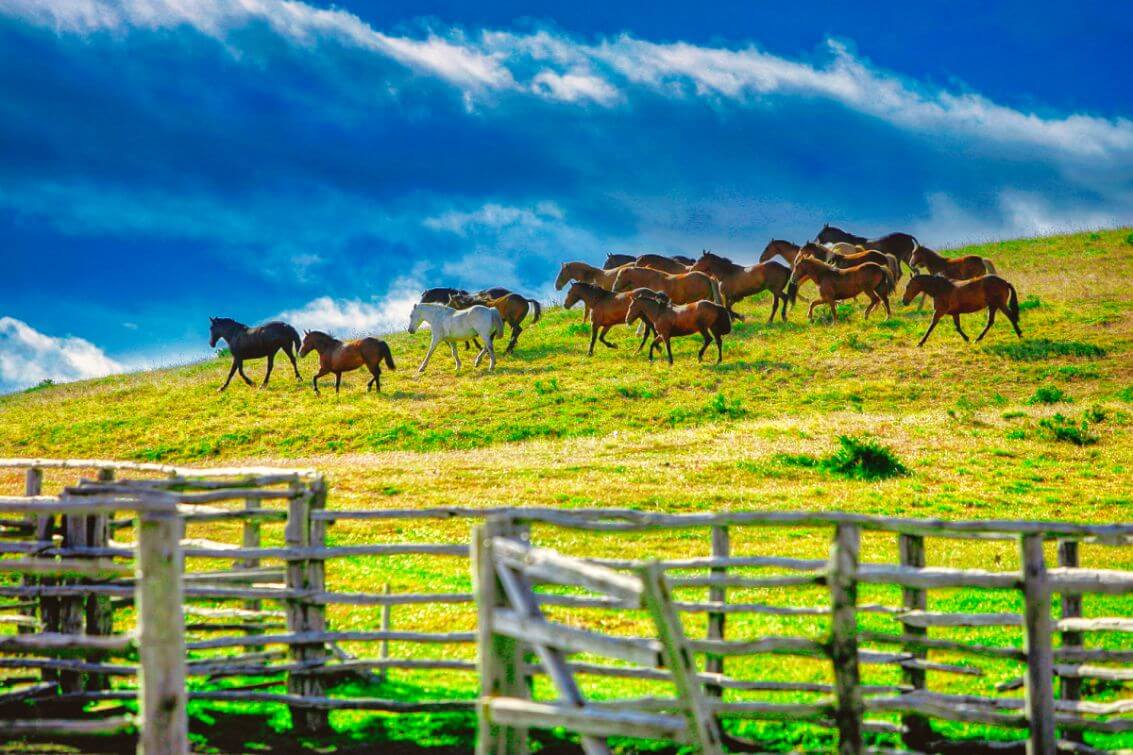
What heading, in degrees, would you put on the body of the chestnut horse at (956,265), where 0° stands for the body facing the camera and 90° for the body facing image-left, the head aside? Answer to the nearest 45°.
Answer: approximately 90°

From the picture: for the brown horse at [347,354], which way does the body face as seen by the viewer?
to the viewer's left

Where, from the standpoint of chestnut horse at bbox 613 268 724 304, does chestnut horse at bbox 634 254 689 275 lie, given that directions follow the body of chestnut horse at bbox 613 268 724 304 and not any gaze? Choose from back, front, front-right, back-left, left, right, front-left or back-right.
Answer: right

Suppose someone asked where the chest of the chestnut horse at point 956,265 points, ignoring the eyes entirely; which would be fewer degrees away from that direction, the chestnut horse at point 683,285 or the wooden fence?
the chestnut horse

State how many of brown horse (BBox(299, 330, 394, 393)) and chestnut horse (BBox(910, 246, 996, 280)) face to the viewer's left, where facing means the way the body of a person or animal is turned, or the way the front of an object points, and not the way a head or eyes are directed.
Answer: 2

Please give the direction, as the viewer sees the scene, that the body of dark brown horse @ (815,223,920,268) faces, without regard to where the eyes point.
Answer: to the viewer's left

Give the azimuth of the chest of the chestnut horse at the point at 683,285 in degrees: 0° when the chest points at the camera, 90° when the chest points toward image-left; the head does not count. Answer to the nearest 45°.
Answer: approximately 90°

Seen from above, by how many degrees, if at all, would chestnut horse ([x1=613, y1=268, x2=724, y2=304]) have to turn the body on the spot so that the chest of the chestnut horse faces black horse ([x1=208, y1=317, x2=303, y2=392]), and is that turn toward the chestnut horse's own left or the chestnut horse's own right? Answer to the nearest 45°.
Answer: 0° — it already faces it

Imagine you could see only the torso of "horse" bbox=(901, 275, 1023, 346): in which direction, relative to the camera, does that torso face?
to the viewer's left

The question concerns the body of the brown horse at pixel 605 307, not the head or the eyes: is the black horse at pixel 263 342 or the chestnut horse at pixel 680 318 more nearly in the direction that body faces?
the black horse

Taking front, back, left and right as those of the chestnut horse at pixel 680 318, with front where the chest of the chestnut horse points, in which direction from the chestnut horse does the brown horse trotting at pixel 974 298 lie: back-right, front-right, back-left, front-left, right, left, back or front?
back

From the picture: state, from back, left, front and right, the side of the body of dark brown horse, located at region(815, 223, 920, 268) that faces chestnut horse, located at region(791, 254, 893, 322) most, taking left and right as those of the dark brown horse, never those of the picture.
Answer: left

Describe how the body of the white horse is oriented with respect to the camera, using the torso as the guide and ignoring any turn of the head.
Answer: to the viewer's left
